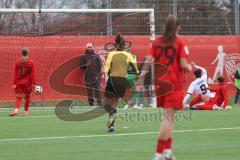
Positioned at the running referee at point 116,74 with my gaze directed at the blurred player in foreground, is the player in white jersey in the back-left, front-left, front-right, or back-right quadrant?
back-left

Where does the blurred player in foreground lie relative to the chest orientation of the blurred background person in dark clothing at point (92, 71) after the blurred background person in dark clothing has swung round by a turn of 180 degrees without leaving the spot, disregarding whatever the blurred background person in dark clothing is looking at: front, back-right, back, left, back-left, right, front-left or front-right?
back

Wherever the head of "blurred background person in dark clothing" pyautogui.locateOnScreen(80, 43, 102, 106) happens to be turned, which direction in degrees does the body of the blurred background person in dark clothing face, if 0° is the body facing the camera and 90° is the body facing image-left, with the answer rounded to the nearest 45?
approximately 0°

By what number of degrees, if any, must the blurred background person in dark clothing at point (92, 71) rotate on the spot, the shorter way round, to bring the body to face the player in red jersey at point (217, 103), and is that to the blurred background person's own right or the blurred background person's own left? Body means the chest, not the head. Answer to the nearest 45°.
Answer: approximately 45° to the blurred background person's own left

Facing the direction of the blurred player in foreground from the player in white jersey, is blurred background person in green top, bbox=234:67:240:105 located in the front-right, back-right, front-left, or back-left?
back-left

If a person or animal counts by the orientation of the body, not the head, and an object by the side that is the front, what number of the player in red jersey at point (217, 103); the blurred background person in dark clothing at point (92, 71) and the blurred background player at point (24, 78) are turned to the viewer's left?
1

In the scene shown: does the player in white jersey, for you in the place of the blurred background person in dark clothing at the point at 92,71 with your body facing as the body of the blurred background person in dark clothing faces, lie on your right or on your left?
on your left
